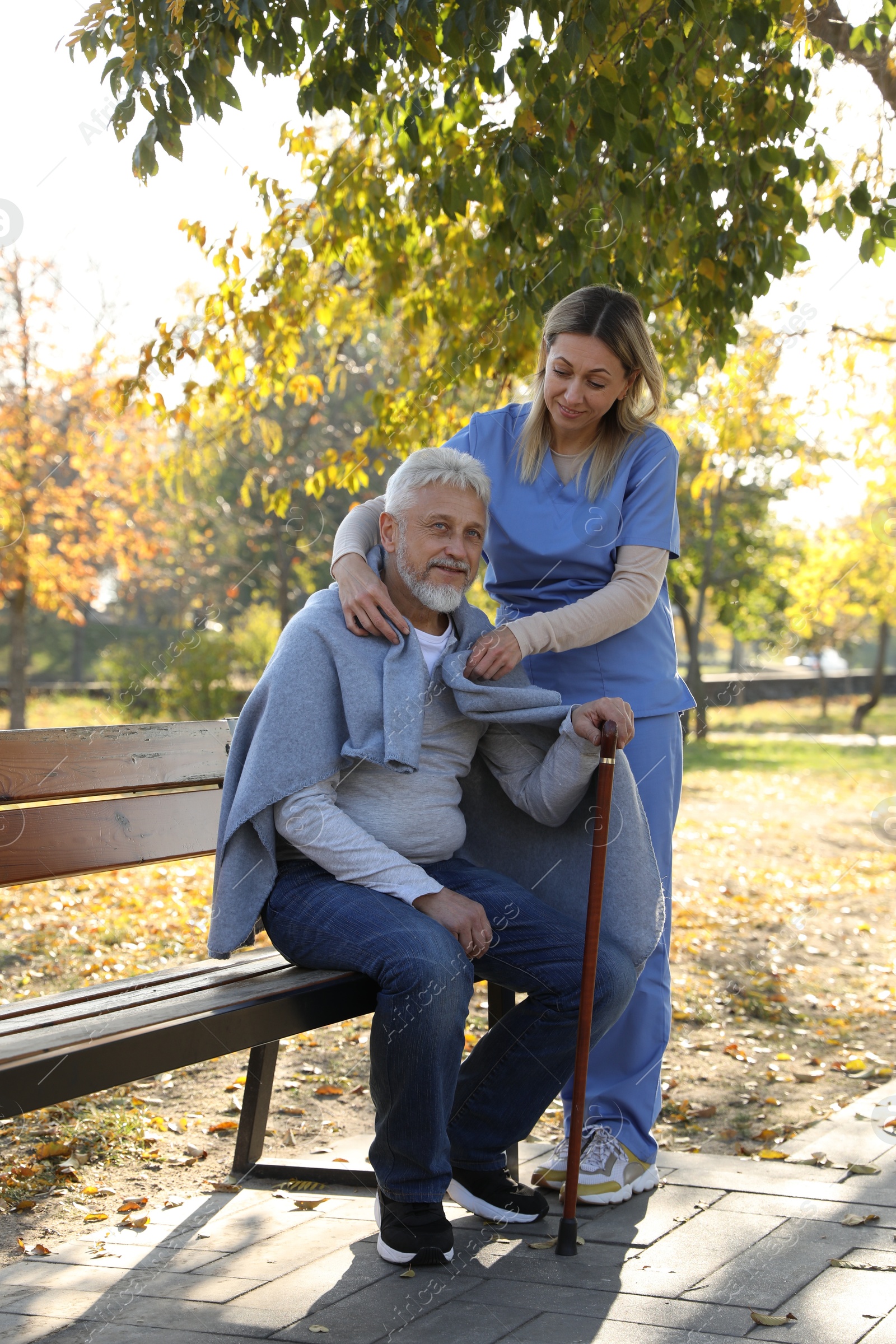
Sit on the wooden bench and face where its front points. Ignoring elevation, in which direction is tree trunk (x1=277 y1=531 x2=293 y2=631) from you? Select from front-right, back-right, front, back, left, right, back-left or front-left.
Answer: back-left

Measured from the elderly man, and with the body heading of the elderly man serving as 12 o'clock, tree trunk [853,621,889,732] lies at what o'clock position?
The tree trunk is roughly at 8 o'clock from the elderly man.

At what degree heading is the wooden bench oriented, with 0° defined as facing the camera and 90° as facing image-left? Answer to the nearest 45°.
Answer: approximately 315°

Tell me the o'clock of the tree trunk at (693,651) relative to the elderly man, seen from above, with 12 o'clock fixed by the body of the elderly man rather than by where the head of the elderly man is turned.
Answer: The tree trunk is roughly at 8 o'clock from the elderly man.

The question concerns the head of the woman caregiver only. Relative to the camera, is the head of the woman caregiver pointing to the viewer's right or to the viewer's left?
to the viewer's left

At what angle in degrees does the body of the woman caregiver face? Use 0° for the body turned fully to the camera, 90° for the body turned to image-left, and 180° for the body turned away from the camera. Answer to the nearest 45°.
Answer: approximately 45°
